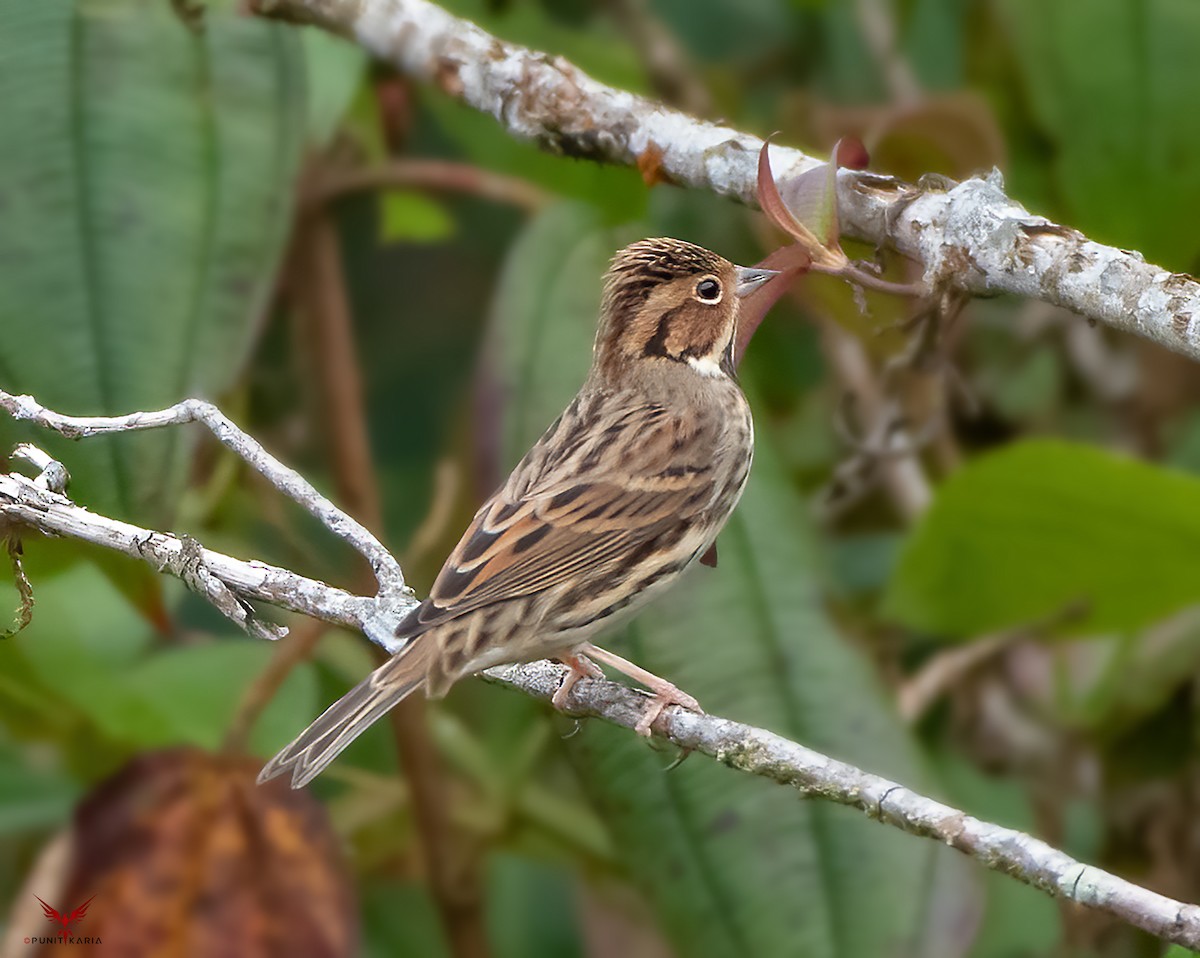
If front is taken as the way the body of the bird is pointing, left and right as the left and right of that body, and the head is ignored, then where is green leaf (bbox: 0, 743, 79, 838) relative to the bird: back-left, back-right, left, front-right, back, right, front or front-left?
back-left

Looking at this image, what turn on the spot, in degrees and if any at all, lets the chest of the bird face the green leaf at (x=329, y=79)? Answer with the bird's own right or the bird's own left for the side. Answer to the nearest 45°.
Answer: approximately 135° to the bird's own left

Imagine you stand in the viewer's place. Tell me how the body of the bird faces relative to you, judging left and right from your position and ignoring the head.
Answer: facing to the right of the viewer

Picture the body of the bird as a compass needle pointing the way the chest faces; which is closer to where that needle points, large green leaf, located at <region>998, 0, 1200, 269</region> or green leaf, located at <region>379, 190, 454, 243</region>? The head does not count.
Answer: the large green leaf

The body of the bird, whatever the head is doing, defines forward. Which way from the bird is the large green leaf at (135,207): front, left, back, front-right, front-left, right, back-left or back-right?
back

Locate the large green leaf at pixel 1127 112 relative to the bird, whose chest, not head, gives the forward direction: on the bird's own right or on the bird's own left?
on the bird's own left

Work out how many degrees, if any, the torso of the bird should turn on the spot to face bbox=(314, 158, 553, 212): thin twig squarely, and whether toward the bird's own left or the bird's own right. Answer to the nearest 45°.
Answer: approximately 135° to the bird's own left

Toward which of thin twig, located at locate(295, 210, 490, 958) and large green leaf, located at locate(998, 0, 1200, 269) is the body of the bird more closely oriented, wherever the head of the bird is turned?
the large green leaf
